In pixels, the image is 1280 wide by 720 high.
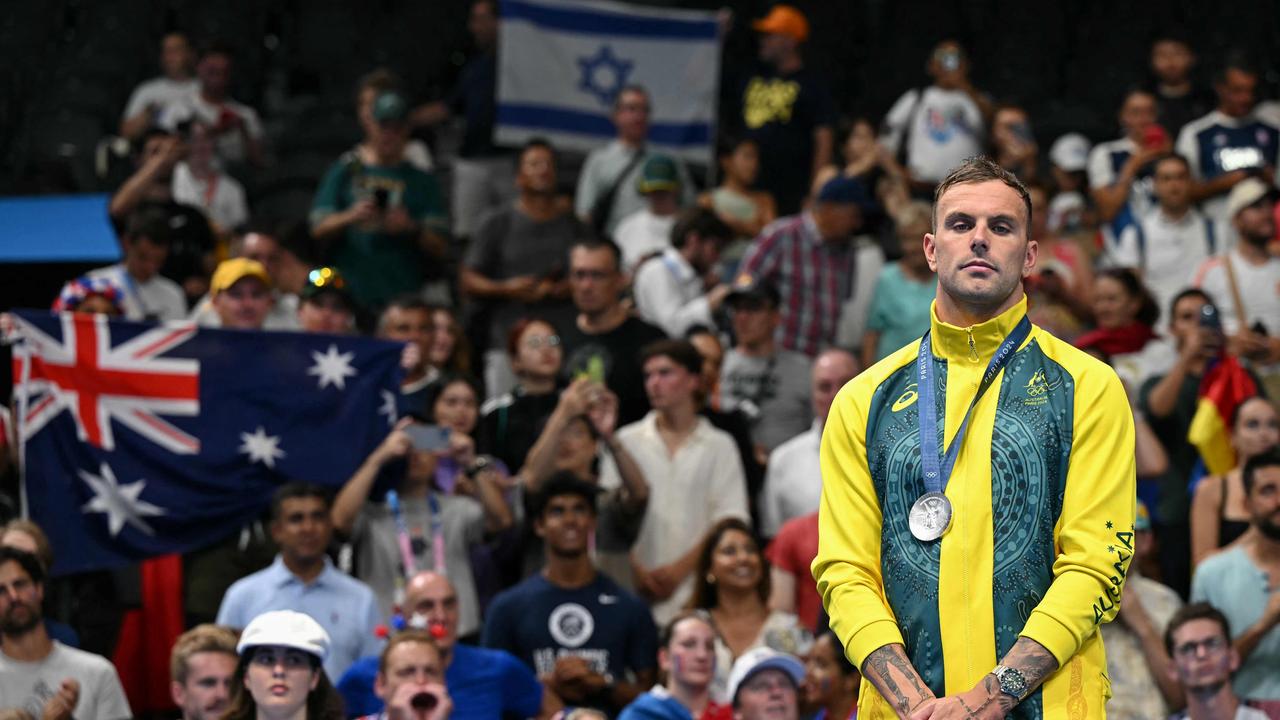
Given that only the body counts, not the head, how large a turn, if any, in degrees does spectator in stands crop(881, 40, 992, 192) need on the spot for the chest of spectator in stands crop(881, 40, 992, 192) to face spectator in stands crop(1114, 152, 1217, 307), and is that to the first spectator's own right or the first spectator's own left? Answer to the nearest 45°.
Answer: approximately 45° to the first spectator's own left

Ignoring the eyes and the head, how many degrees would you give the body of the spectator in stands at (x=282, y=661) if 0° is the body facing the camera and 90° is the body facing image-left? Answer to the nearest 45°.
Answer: approximately 0°

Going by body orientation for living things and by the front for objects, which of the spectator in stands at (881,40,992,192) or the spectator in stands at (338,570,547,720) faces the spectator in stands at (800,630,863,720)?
the spectator in stands at (881,40,992,192)

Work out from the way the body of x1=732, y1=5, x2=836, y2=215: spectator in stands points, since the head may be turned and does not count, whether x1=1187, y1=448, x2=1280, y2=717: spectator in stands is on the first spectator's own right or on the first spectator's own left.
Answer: on the first spectator's own left

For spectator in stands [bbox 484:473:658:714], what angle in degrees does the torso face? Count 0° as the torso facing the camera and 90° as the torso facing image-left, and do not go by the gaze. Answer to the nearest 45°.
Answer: approximately 0°

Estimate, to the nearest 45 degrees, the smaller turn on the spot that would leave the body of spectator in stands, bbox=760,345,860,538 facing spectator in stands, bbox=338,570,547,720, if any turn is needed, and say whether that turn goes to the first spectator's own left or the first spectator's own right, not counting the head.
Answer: approximately 45° to the first spectator's own right
